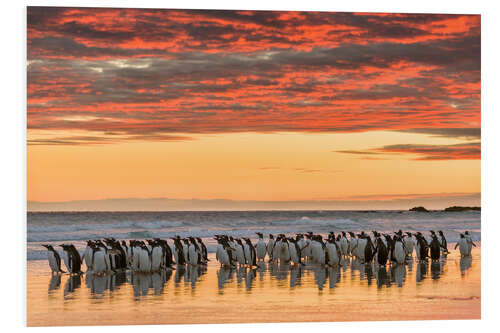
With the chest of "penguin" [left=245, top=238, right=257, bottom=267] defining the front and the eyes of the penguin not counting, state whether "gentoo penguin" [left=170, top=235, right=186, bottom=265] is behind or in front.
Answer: in front

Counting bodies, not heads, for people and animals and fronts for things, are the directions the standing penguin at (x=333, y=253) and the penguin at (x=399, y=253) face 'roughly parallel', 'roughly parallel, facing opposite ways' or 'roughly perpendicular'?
roughly parallel

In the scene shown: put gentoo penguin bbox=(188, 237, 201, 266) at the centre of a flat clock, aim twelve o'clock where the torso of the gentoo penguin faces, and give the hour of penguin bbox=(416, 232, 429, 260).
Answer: The penguin is roughly at 7 o'clock from the gentoo penguin.

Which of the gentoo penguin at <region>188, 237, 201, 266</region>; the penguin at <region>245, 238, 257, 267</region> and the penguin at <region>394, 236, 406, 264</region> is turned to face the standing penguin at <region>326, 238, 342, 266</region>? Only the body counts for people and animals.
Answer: the penguin at <region>394, 236, 406, 264</region>

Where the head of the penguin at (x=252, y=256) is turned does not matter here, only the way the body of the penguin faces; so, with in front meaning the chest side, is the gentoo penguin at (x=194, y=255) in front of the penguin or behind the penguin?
in front

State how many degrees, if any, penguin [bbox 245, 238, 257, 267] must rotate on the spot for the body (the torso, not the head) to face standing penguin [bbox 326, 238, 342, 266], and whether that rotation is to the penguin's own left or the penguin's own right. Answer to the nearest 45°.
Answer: approximately 180°

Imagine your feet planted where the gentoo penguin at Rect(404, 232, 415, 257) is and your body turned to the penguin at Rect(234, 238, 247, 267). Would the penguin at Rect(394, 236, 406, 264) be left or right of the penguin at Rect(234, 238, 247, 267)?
left

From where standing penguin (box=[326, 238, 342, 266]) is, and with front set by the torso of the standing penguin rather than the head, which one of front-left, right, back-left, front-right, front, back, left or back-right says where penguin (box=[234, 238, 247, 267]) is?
front-right

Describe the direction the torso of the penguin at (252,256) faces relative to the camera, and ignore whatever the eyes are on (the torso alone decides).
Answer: to the viewer's left

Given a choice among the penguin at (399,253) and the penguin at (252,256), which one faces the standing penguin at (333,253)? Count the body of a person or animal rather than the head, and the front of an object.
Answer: the penguin at (399,253)

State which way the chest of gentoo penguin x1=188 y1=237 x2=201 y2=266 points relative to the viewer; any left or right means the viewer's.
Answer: facing the viewer and to the left of the viewer
